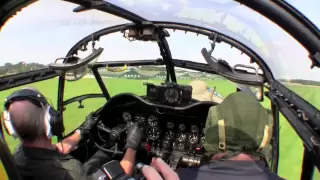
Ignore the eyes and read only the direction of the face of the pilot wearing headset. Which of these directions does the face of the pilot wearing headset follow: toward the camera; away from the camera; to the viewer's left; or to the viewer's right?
away from the camera

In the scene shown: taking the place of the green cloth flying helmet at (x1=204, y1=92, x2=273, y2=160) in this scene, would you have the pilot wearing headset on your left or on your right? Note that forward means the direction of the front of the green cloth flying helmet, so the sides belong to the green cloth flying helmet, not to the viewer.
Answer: on your left

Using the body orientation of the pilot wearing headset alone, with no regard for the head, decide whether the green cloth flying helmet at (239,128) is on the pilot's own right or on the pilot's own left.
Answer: on the pilot's own right

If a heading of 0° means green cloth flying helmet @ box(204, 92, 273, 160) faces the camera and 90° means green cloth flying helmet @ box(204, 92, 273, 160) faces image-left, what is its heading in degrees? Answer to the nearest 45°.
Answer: approximately 180°

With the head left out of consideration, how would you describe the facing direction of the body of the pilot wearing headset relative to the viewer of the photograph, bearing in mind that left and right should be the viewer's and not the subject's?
facing away from the viewer and to the right of the viewer
